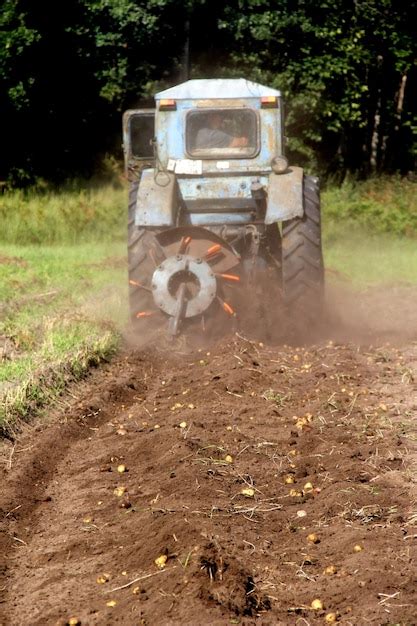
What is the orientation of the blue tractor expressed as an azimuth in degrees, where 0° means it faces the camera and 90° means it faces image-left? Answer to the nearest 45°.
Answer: approximately 180°
